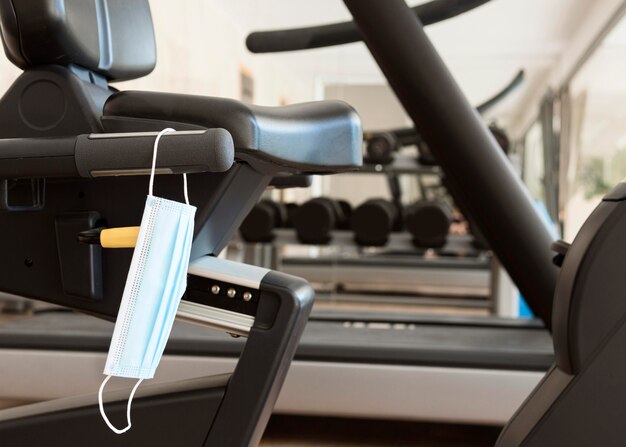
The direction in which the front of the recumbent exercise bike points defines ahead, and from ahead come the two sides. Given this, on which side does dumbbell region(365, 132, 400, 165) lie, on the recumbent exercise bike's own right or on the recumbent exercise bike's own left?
on the recumbent exercise bike's own left

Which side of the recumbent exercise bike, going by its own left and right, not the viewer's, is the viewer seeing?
right

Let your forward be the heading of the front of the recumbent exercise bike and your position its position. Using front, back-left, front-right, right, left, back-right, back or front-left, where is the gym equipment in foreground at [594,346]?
front

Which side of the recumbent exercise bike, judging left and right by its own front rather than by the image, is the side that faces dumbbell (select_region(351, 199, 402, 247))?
left

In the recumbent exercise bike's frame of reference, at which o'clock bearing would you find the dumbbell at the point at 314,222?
The dumbbell is roughly at 9 o'clock from the recumbent exercise bike.
